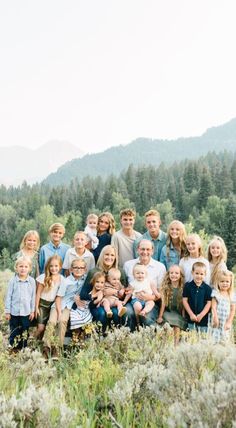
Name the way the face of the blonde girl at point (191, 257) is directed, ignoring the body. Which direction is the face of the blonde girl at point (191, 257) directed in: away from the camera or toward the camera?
toward the camera

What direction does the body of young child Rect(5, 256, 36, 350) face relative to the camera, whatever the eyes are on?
toward the camera

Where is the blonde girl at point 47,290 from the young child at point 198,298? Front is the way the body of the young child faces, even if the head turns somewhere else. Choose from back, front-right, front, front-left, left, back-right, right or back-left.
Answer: right

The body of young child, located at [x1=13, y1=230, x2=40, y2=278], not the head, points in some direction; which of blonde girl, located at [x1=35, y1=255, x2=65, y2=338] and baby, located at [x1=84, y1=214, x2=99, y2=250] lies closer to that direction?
the blonde girl

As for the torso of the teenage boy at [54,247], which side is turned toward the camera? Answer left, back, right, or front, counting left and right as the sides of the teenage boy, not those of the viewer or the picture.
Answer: front

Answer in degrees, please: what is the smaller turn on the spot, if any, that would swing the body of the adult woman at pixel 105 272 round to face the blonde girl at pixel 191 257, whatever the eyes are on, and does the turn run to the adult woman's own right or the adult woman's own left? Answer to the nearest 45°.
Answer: approximately 90° to the adult woman's own left

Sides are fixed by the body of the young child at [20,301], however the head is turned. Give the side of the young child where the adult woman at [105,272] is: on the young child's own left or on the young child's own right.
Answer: on the young child's own left

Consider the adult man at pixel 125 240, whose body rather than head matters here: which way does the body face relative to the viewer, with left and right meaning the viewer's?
facing the viewer

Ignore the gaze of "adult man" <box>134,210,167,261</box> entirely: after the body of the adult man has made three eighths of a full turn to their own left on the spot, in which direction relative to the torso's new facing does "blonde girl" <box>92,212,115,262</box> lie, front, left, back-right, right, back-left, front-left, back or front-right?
left

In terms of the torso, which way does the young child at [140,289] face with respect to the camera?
toward the camera

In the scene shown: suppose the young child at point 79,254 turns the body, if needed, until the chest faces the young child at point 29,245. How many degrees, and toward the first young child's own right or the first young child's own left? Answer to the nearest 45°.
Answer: approximately 90° to the first young child's own right

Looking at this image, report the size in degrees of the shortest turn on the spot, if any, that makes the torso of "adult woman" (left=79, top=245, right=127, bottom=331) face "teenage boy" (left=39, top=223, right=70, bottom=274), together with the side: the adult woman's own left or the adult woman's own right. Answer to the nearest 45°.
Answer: approximately 135° to the adult woman's own right
